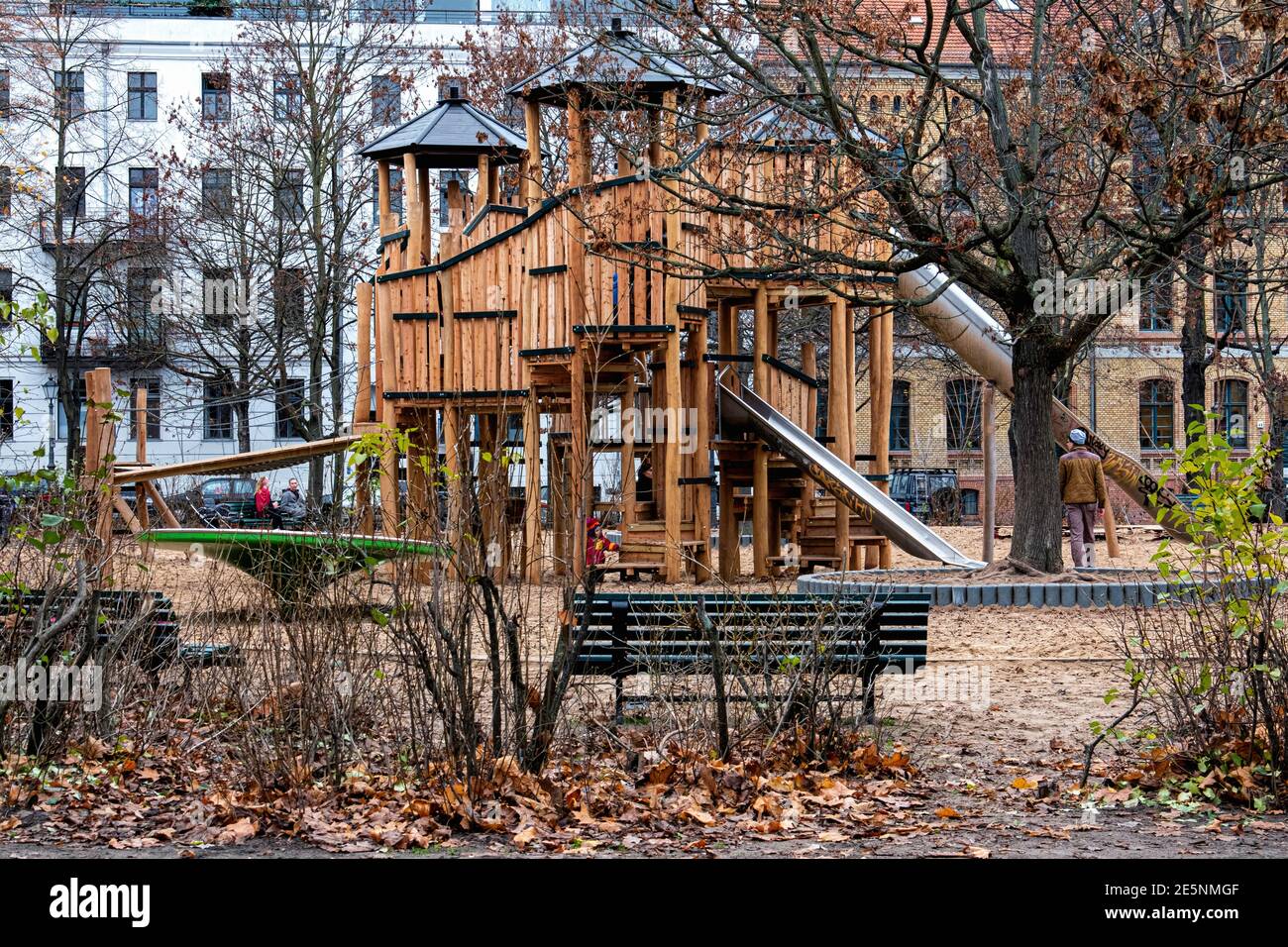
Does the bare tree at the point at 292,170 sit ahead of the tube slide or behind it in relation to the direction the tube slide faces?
behind

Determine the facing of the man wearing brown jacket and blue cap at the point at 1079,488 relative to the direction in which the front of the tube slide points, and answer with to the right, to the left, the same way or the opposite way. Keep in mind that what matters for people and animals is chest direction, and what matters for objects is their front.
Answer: to the left

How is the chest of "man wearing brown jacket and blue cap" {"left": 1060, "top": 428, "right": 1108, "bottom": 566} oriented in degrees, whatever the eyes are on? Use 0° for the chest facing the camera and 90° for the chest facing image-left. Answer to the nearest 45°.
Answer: approximately 180°

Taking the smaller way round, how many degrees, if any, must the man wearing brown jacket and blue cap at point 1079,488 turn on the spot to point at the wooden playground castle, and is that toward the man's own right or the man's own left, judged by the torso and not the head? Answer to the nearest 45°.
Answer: approximately 90° to the man's own left

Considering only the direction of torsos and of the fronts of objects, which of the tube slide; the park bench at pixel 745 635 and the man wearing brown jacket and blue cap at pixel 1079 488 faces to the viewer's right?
the tube slide

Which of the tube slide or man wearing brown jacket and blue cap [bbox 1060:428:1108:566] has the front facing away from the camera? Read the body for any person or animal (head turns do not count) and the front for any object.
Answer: the man wearing brown jacket and blue cap

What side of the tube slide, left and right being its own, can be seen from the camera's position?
right

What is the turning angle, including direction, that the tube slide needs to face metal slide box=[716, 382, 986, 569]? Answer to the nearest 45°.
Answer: approximately 135° to its right

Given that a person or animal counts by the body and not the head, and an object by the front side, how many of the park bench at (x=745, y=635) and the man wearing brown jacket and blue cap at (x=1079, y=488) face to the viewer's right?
0

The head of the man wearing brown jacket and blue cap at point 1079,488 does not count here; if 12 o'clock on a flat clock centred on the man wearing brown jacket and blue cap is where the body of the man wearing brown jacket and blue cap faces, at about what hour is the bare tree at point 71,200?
The bare tree is roughly at 10 o'clock from the man wearing brown jacket and blue cap.

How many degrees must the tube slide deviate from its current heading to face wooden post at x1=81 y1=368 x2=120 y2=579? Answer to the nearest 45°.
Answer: approximately 135° to its right

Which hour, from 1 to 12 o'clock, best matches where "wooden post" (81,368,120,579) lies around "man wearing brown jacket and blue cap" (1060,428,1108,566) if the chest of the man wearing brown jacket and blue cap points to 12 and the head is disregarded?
The wooden post is roughly at 8 o'clock from the man wearing brown jacket and blue cap.
